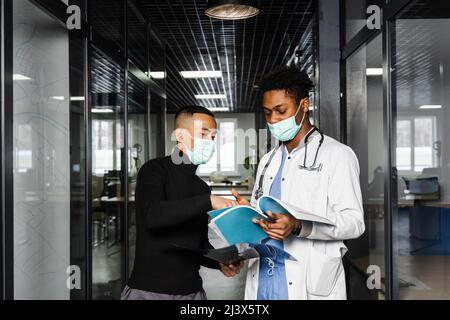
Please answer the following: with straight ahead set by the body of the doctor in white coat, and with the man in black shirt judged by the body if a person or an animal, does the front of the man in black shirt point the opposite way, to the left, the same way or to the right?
to the left

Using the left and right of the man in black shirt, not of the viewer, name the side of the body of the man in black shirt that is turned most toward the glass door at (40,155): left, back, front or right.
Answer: back

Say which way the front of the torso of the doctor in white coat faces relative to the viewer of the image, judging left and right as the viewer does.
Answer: facing the viewer and to the left of the viewer

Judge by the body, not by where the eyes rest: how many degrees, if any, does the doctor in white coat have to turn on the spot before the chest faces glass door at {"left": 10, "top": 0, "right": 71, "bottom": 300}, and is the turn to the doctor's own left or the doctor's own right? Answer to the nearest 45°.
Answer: approximately 45° to the doctor's own right

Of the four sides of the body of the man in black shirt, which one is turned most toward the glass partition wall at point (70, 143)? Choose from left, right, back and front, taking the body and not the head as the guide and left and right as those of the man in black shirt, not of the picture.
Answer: back

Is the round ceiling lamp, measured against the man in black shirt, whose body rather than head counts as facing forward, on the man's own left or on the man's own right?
on the man's own left

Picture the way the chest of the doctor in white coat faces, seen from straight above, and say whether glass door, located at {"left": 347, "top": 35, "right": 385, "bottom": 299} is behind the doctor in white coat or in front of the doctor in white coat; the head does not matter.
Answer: behind

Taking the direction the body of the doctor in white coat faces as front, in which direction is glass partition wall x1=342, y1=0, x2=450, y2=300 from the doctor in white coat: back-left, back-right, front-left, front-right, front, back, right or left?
back

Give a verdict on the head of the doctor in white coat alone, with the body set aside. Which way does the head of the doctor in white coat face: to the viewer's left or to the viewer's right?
to the viewer's left

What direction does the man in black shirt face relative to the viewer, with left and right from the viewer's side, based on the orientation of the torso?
facing the viewer and to the right of the viewer

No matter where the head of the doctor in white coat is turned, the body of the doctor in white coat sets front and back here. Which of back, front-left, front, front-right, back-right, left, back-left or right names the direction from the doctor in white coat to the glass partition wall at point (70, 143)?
right
